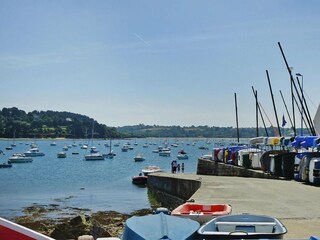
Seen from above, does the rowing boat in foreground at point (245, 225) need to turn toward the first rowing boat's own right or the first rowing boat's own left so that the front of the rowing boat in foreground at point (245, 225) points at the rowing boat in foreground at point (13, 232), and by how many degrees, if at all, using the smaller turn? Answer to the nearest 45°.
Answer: approximately 45° to the first rowing boat's own right
